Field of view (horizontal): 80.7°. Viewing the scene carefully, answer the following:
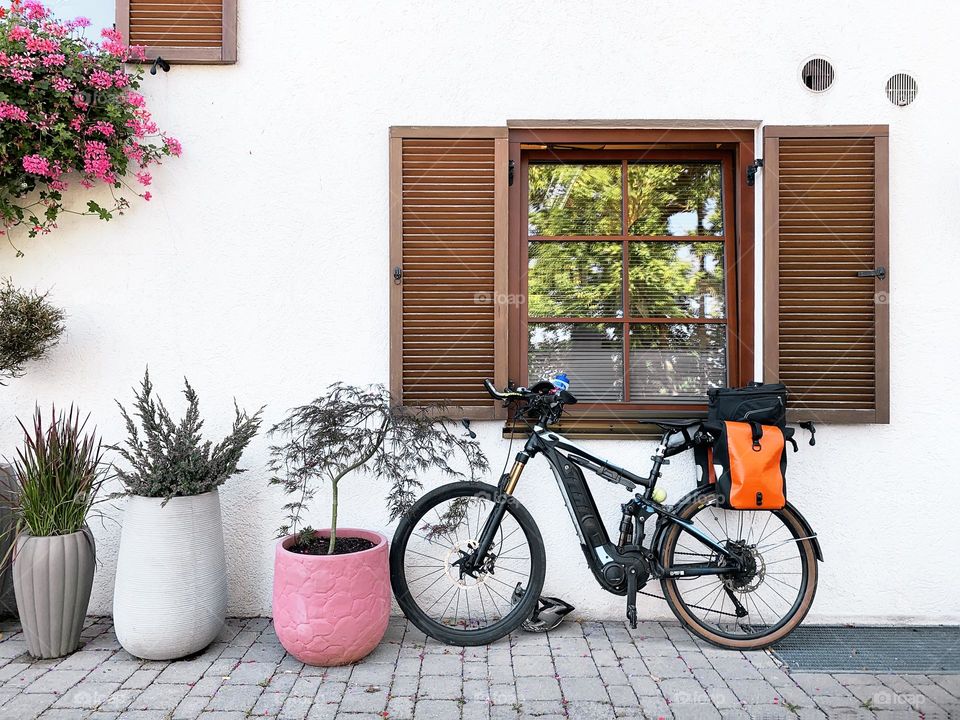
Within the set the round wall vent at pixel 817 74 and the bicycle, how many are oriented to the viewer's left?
1

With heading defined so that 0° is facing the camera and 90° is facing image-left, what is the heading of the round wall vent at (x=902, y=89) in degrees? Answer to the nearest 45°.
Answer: approximately 0°

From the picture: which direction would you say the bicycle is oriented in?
to the viewer's left

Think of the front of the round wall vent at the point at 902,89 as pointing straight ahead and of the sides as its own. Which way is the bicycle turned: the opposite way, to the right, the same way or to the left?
to the right

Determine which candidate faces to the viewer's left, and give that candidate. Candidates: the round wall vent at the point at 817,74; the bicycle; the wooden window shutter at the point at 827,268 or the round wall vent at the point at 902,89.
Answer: the bicycle

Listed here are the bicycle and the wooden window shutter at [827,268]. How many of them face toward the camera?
1
